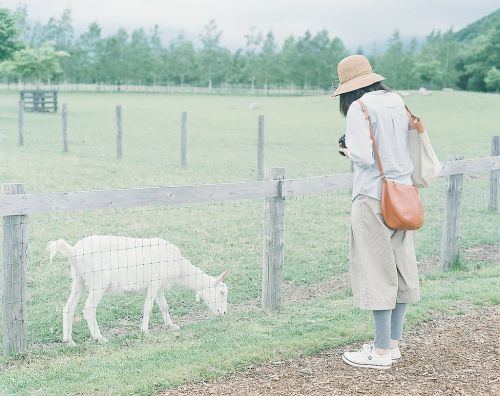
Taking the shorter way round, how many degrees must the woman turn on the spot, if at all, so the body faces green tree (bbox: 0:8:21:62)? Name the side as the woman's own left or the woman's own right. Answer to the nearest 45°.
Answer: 0° — they already face it

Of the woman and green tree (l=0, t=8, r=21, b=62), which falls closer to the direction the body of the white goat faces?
the woman

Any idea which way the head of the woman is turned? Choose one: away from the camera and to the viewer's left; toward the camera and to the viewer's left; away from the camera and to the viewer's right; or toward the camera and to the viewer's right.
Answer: away from the camera and to the viewer's left

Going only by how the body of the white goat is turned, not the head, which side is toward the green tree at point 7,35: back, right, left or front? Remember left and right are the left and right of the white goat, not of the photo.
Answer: left

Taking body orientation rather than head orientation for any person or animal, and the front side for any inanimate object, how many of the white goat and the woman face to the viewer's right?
1

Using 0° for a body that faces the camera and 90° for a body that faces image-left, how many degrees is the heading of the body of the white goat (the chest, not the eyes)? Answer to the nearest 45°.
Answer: approximately 270°

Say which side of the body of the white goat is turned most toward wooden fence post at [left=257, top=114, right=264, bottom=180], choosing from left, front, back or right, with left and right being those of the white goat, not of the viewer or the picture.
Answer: left

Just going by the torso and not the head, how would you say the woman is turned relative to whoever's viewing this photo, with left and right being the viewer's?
facing away from the viewer and to the left of the viewer
